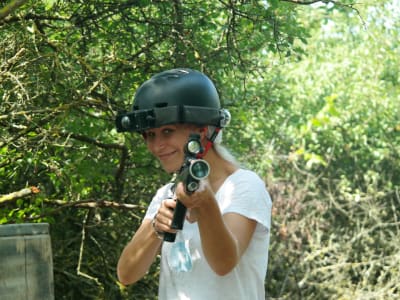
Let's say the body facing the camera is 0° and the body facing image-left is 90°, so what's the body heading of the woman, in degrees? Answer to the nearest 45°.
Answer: approximately 45°

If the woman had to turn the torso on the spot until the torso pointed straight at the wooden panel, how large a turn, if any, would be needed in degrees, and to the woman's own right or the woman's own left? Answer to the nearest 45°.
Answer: approximately 45° to the woman's own right
